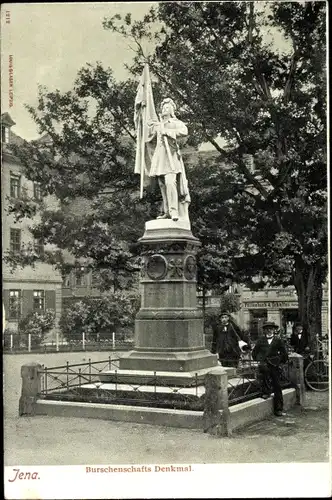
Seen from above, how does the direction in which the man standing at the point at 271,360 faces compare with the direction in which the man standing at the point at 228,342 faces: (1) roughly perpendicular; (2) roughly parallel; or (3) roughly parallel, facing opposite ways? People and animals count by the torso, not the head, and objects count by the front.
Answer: roughly parallel

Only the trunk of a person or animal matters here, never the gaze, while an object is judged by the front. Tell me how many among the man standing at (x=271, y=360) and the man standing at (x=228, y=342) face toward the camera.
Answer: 2

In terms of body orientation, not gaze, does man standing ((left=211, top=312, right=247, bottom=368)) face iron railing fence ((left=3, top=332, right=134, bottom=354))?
no

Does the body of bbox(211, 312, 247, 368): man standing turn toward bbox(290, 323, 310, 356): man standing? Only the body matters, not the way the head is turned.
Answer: no

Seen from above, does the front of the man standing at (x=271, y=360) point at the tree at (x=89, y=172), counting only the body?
no

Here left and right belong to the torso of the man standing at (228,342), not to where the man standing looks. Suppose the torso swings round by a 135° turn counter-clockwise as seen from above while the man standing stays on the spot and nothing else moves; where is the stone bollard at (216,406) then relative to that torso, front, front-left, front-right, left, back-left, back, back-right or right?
back-right

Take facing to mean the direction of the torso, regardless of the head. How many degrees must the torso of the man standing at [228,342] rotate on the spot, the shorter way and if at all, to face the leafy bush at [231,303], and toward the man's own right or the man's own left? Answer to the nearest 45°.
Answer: approximately 180°

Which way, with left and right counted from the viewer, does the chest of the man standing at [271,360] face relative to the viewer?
facing the viewer

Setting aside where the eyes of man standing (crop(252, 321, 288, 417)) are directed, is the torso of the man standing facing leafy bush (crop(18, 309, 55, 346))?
no

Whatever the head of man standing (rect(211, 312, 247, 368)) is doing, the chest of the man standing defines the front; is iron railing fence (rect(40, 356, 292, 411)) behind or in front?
in front

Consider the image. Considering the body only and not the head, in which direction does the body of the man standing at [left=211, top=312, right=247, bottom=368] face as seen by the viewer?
toward the camera

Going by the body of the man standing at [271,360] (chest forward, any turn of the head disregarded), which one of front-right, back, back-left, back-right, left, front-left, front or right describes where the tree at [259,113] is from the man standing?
back
